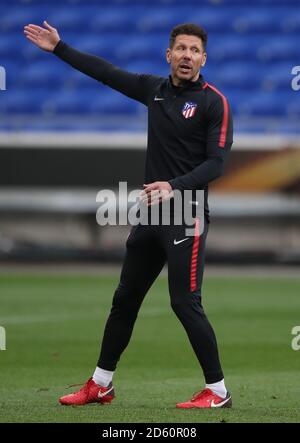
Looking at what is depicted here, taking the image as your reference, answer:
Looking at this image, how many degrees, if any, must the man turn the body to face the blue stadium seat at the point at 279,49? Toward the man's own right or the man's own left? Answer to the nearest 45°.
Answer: approximately 135° to the man's own right

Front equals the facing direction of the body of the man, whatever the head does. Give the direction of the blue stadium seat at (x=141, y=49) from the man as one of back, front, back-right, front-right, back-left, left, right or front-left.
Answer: back-right

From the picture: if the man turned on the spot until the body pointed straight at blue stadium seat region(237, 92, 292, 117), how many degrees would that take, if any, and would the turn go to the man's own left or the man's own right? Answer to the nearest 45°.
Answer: approximately 135° to the man's own right

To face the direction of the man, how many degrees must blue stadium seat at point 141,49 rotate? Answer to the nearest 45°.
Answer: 0° — it already faces them

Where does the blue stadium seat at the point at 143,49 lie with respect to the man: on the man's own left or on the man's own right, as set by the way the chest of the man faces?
on the man's own right

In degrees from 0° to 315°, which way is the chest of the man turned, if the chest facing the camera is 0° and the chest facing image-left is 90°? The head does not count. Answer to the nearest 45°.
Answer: approximately 45°

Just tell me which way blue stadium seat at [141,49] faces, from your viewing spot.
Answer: facing the viewer

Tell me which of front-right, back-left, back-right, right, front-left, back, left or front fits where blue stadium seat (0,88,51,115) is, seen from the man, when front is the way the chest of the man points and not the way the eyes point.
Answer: back-right

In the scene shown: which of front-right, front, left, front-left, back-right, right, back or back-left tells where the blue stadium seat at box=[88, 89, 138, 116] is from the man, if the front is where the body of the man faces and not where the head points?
back-right
